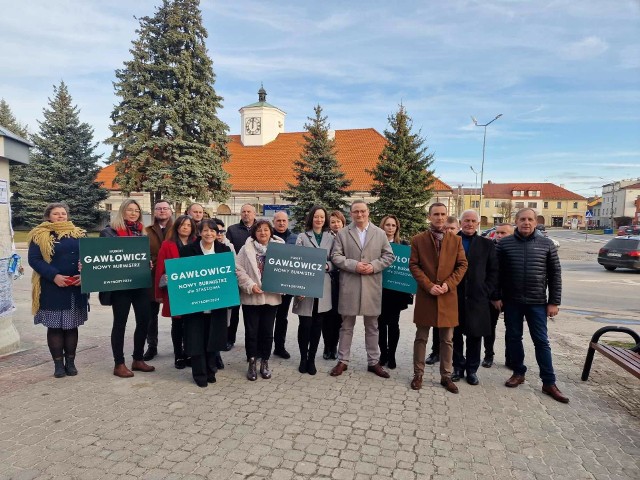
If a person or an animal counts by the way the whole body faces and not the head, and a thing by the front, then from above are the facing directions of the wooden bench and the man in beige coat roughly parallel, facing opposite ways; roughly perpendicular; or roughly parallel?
roughly perpendicular

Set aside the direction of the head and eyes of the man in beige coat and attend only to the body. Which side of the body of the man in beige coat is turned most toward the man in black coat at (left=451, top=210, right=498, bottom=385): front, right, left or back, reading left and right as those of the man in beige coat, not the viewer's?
left

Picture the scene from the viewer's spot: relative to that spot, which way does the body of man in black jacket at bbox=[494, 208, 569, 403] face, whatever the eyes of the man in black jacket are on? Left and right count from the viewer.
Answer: facing the viewer

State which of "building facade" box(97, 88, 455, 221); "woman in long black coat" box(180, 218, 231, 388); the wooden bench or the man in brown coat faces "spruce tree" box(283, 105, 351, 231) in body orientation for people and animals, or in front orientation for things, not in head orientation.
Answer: the building facade

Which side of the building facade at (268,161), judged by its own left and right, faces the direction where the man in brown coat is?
front

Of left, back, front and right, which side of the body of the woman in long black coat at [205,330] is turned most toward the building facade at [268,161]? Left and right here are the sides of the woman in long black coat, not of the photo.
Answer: back

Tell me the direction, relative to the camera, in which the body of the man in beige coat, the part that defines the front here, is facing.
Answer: toward the camera

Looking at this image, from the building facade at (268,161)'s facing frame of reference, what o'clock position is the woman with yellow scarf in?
The woman with yellow scarf is roughly at 12 o'clock from the building facade.

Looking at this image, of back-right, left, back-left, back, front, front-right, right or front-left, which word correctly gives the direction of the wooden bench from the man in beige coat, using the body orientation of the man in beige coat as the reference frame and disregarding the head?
left

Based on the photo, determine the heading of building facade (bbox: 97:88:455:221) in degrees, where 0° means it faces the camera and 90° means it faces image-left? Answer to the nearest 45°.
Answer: approximately 0°

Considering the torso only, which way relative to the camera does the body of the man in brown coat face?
toward the camera

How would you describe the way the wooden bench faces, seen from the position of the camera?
facing the viewer and to the left of the viewer

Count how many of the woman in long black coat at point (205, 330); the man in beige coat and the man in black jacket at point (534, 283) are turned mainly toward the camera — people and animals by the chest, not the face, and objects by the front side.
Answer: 3

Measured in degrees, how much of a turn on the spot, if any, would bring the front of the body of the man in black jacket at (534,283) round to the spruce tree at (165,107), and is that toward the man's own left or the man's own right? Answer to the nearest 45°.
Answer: approximately 135° to the man's own right

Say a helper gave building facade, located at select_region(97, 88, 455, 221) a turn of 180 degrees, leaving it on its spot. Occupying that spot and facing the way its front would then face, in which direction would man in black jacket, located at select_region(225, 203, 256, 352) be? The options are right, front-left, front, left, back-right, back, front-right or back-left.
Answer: back
